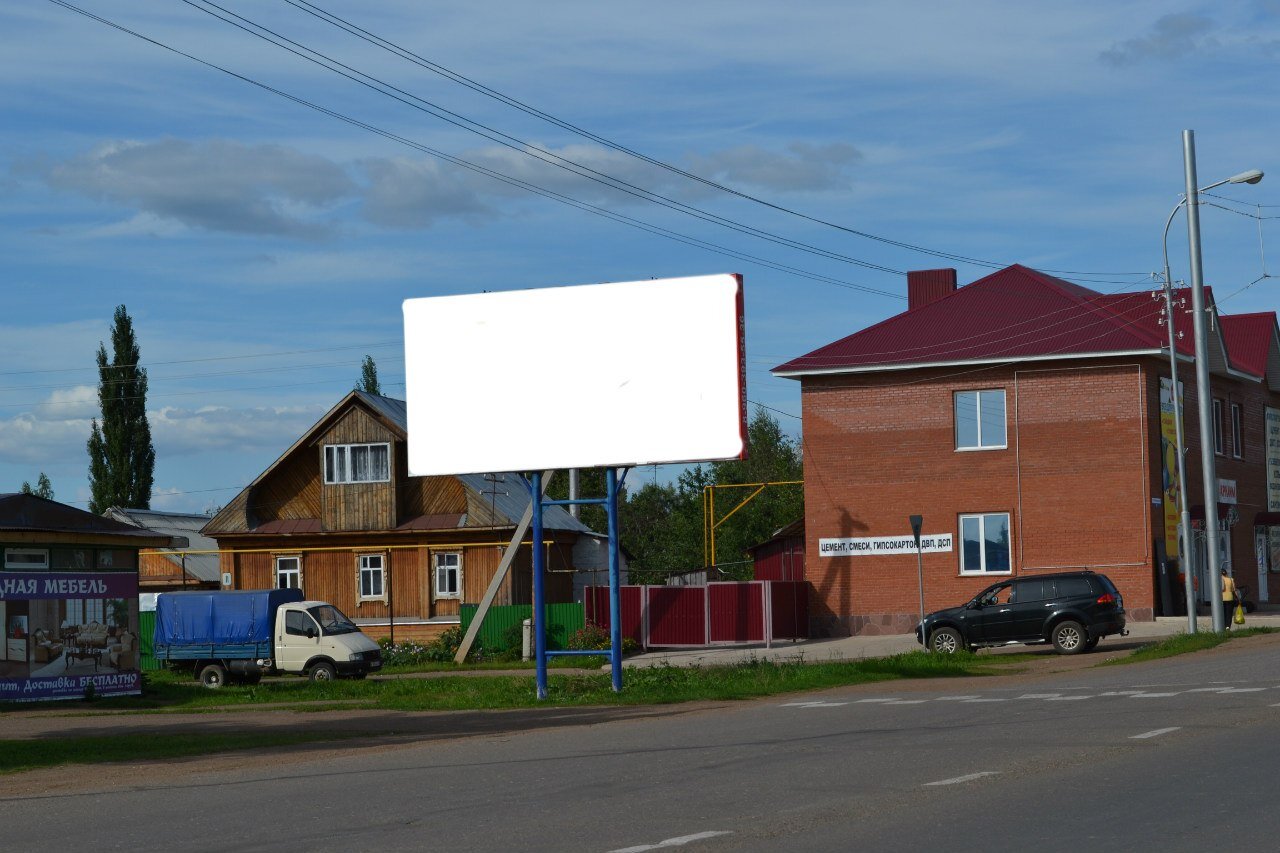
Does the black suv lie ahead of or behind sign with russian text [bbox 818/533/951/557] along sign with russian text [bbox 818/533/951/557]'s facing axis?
ahead

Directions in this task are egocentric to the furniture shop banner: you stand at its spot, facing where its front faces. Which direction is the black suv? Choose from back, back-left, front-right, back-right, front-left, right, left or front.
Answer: left

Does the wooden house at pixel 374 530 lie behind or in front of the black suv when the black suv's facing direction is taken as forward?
in front

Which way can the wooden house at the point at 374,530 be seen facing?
toward the camera

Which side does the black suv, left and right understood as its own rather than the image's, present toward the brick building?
right

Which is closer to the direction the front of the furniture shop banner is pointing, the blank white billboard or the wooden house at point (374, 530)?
the blank white billboard

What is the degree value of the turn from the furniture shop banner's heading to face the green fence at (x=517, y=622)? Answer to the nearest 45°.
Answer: approximately 135° to its left

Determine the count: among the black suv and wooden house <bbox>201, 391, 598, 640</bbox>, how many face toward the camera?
1

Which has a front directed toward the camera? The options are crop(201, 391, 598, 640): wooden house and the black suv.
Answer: the wooden house

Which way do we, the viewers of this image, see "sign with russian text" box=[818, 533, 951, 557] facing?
facing the viewer

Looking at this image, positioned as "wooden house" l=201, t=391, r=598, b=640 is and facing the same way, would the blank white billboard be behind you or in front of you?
in front

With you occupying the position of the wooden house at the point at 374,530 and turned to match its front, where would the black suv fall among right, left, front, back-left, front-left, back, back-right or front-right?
front-left

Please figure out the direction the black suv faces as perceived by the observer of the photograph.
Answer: facing to the left of the viewer

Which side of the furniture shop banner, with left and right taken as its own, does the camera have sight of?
front

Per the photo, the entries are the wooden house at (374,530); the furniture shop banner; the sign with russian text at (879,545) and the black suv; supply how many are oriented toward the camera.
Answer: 3

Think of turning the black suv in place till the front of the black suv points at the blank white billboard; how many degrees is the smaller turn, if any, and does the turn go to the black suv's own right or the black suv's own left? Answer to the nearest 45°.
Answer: approximately 45° to the black suv's own left

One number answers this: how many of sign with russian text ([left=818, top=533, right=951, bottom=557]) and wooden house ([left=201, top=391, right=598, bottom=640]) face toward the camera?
2

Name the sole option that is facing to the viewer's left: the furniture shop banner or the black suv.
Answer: the black suv
